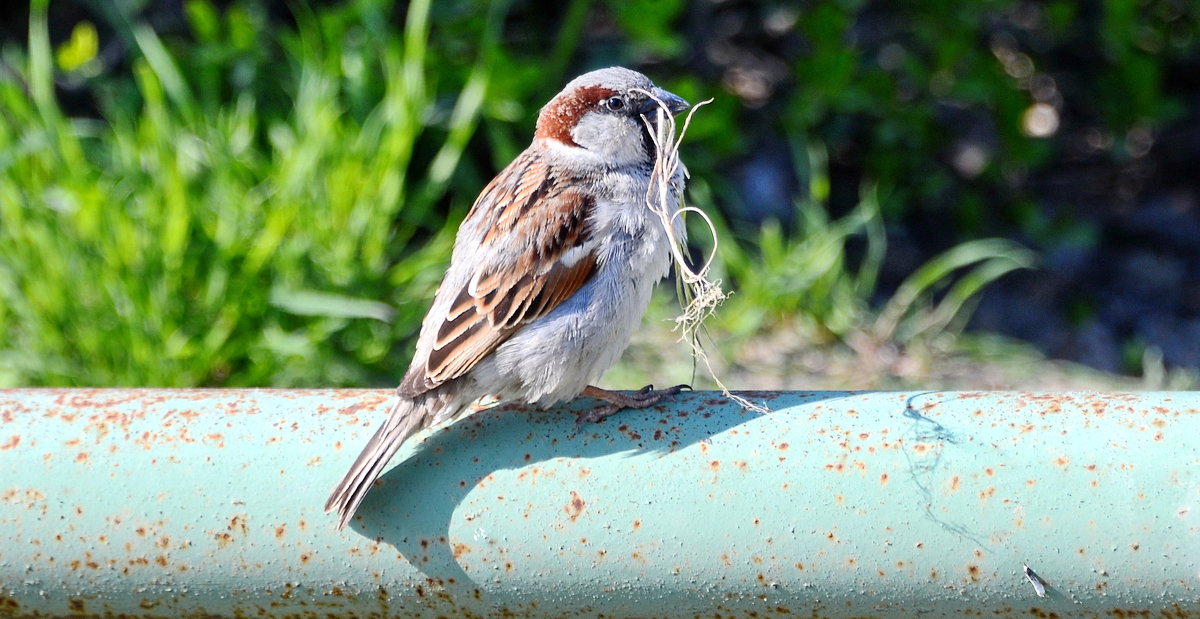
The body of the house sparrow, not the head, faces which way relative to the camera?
to the viewer's right
